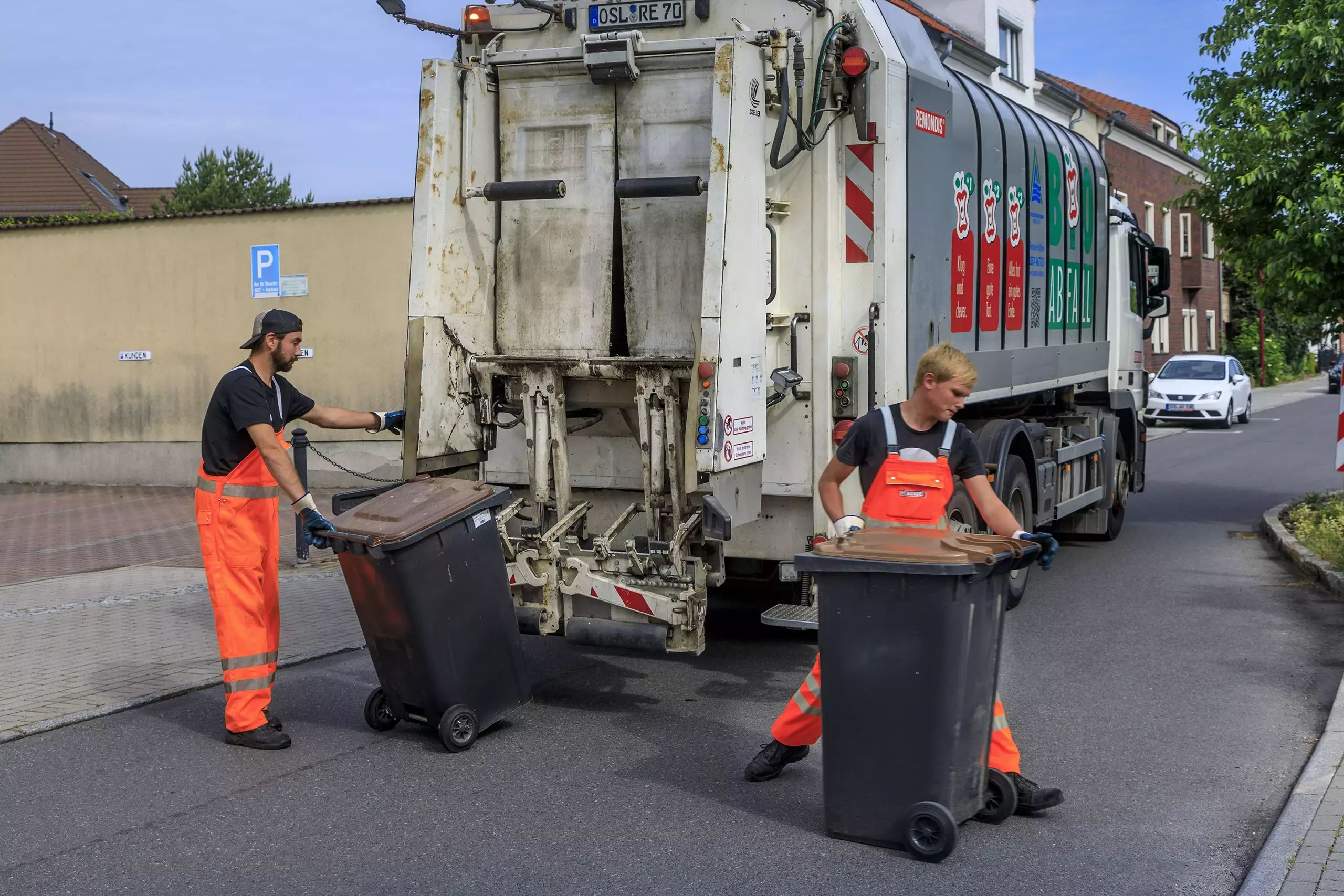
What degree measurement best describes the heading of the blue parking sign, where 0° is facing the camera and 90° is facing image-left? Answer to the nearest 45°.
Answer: approximately 0°

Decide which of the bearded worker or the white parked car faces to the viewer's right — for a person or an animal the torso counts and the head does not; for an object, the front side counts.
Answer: the bearded worker

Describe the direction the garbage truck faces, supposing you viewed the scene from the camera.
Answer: facing away from the viewer and to the right of the viewer

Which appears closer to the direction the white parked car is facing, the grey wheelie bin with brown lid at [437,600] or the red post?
the grey wheelie bin with brown lid

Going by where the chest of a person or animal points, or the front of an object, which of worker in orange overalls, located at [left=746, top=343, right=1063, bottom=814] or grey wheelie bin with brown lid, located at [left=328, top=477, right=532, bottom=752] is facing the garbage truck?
the grey wheelie bin with brown lid

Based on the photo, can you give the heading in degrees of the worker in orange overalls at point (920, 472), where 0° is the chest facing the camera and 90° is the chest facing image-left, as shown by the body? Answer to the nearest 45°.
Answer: approximately 0°

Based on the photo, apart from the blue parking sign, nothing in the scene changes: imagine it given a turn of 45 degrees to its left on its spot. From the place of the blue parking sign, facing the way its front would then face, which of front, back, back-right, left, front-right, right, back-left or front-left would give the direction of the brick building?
left

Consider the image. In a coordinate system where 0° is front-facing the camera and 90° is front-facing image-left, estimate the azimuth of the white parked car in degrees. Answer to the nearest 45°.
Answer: approximately 45°

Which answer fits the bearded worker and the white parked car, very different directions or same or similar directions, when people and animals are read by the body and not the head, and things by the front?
very different directions

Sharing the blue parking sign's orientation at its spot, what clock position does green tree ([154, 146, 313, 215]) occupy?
The green tree is roughly at 6 o'clock from the blue parking sign.

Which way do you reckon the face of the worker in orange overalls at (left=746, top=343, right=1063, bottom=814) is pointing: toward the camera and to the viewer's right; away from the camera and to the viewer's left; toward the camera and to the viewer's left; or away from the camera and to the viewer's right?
toward the camera and to the viewer's right

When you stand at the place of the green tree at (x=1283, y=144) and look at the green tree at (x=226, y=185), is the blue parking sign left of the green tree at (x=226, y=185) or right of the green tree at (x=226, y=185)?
left

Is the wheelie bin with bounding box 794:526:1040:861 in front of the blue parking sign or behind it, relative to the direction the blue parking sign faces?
in front

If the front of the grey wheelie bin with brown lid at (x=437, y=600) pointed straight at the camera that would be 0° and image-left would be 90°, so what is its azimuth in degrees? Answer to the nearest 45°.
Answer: approximately 225°
